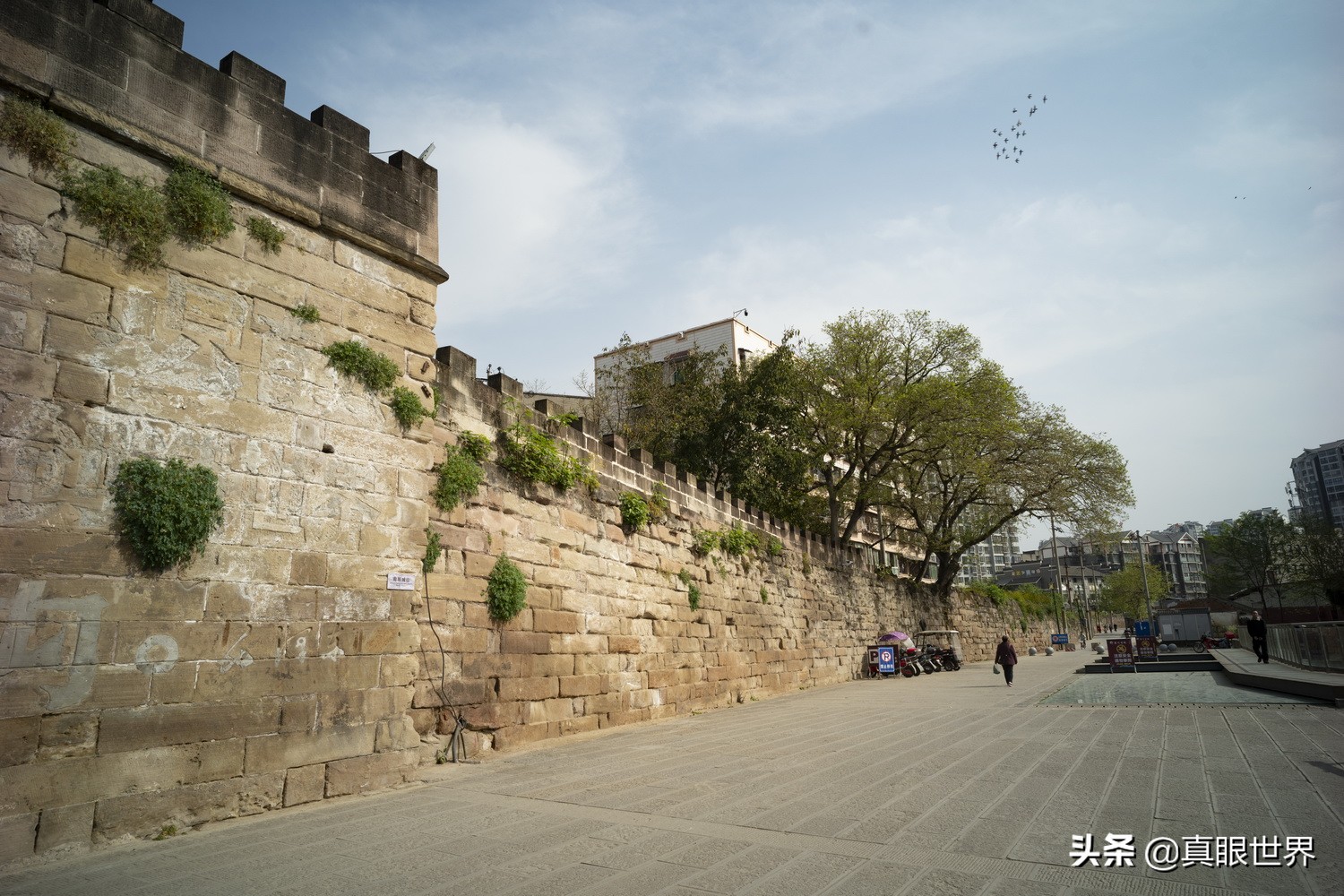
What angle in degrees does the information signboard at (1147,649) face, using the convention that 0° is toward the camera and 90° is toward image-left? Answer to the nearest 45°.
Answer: approximately 0°

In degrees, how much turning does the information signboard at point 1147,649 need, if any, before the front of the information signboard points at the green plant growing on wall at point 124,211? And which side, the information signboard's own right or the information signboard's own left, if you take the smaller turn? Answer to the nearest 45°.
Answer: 0° — it already faces it

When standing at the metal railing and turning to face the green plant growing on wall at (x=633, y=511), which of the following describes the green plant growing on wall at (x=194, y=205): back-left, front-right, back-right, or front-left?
front-left

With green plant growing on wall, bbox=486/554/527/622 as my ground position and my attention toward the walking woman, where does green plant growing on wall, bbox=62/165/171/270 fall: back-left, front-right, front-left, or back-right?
back-right

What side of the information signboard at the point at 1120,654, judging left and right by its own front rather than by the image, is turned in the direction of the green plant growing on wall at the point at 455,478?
front

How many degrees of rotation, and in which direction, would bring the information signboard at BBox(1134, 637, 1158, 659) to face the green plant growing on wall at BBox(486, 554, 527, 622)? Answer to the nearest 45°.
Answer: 0° — it already faces it

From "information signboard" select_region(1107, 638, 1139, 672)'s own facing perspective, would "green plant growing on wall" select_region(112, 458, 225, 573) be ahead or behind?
ahead

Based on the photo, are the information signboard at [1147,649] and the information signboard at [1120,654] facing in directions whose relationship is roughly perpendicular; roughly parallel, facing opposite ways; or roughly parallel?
roughly parallel

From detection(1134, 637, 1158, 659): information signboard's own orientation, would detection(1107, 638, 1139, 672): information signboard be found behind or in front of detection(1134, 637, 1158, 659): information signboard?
in front

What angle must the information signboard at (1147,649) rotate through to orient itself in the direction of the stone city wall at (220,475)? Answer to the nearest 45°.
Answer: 0° — it already faces it

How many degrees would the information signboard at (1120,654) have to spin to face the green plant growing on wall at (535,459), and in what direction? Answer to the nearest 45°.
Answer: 0° — it already faces it

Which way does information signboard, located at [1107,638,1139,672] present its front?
toward the camera

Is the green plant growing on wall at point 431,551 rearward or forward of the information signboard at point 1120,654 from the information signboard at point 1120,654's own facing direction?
forward

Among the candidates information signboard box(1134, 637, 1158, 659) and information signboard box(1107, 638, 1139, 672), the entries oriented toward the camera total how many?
2

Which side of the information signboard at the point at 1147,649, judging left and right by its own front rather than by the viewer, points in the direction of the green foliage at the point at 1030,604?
back
